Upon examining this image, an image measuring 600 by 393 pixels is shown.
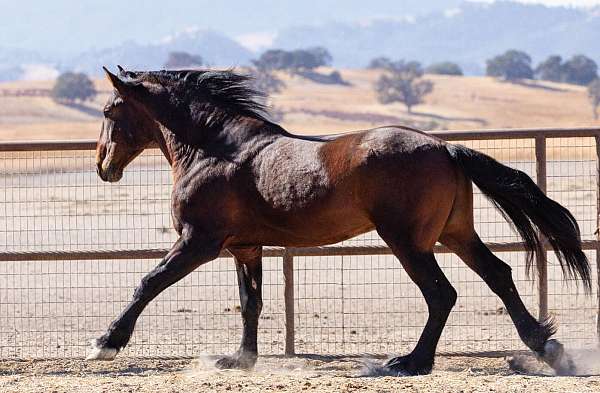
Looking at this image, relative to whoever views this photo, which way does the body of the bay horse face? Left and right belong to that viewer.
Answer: facing to the left of the viewer

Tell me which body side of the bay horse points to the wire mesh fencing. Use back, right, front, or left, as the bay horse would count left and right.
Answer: right
